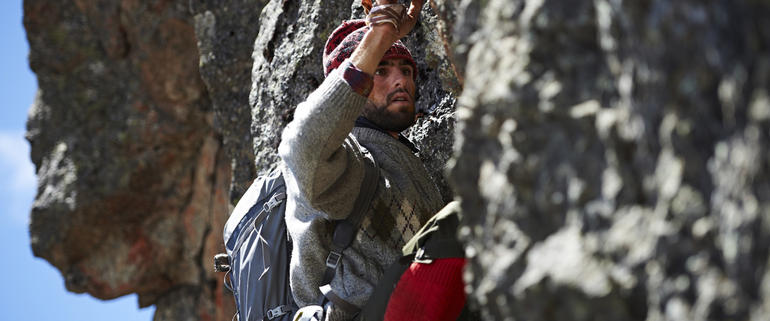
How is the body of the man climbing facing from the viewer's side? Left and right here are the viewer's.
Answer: facing the viewer and to the right of the viewer
